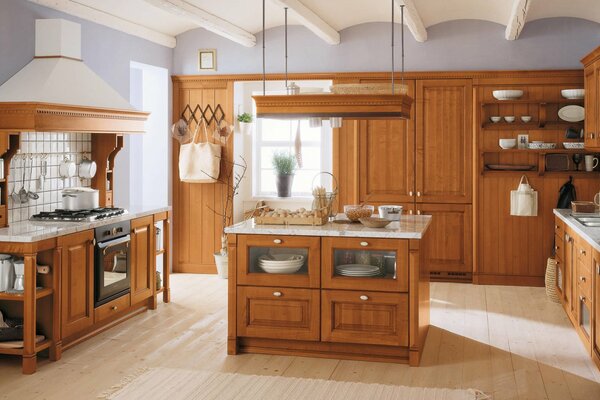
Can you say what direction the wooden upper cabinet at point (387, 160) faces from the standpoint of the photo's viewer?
facing the viewer

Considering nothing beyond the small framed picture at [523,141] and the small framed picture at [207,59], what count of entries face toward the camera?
2

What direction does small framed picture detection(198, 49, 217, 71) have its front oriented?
toward the camera

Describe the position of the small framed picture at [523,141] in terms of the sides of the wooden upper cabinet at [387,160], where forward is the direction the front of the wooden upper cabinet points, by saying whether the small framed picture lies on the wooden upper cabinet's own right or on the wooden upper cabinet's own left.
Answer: on the wooden upper cabinet's own left

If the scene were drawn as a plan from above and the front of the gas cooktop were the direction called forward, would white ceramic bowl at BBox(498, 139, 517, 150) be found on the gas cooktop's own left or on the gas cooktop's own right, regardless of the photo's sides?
on the gas cooktop's own left

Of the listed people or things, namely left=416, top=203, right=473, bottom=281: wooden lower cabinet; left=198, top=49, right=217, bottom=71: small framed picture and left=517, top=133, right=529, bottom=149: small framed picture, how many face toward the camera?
3

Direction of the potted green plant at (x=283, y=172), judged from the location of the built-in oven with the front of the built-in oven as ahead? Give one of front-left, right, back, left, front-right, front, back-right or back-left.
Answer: left

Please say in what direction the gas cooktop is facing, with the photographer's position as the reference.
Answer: facing the viewer and to the right of the viewer

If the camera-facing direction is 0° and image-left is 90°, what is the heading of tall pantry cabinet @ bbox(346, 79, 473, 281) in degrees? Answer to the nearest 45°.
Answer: approximately 0°

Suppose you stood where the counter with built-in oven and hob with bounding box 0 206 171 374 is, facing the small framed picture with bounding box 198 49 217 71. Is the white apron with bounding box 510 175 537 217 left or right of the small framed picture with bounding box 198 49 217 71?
right

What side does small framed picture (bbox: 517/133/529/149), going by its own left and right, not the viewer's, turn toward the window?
right

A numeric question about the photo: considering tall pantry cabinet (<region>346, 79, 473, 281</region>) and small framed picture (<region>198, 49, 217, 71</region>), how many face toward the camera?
2

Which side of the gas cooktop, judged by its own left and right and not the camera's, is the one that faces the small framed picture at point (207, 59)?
left

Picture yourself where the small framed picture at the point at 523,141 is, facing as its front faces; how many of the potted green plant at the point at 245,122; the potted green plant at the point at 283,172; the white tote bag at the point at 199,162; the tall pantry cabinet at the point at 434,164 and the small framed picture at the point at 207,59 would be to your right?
5

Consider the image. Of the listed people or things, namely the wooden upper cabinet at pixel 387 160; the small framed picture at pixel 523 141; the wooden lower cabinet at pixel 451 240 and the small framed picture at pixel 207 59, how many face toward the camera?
4
